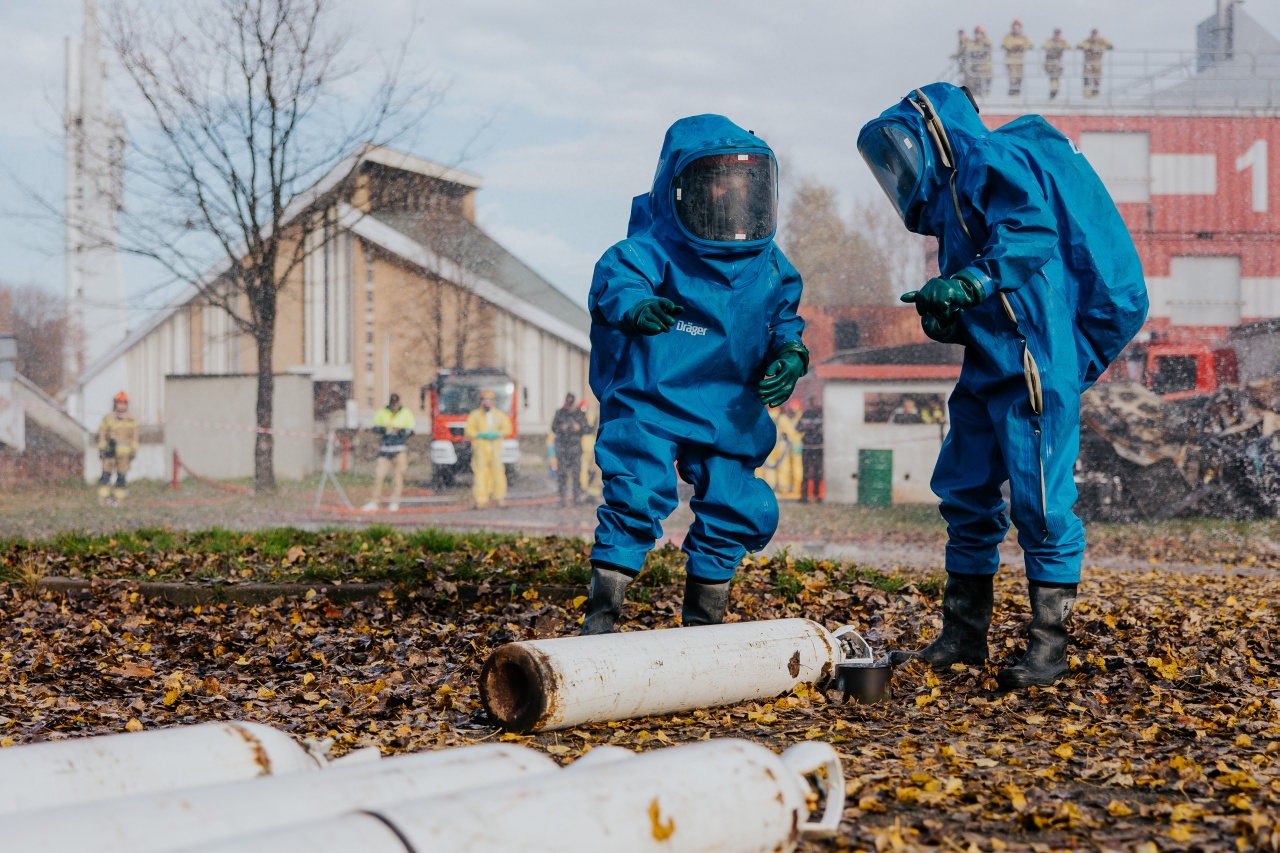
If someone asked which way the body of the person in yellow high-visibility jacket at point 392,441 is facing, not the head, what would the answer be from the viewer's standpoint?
toward the camera

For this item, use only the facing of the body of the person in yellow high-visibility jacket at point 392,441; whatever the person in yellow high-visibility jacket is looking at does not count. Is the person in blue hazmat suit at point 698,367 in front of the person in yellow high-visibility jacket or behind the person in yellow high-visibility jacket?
in front

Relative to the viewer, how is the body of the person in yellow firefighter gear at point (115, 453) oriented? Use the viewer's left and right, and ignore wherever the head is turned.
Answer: facing the viewer

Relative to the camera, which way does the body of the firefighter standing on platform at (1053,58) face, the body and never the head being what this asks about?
toward the camera

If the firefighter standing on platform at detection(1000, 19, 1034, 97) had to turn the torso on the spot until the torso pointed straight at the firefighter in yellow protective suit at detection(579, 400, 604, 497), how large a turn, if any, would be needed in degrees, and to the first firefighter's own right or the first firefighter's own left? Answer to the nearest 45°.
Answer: approximately 45° to the first firefighter's own right

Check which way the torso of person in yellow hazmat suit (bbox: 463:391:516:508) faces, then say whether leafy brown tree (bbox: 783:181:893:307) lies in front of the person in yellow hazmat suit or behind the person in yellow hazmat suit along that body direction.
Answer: behind
